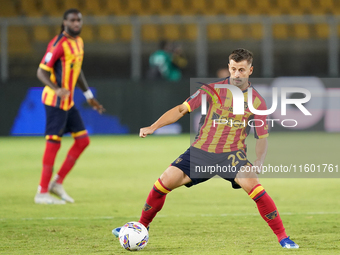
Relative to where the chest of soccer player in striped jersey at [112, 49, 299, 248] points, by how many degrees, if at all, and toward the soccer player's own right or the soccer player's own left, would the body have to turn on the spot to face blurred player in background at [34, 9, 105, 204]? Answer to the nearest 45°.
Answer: approximately 135° to the soccer player's own right

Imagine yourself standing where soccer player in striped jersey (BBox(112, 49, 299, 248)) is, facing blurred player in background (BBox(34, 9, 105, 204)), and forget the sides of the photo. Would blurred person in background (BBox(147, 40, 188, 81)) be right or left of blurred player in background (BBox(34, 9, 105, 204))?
right

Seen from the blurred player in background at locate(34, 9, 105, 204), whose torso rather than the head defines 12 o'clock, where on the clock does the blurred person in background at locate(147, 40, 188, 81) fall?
the blurred person in background at locate(147, 40, 188, 81) is roughly at 8 o'clock from the blurred player in background at locate(34, 9, 105, 204).

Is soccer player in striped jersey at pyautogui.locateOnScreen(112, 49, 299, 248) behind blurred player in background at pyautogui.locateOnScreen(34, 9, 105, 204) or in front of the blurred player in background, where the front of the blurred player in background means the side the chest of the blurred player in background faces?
in front

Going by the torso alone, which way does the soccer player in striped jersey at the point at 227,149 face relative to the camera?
toward the camera

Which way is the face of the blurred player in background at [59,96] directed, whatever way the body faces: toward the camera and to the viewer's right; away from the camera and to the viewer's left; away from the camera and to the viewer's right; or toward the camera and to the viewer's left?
toward the camera and to the viewer's right

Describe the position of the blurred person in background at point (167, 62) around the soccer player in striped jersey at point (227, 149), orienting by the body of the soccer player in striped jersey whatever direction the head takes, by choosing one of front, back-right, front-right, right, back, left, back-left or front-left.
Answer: back

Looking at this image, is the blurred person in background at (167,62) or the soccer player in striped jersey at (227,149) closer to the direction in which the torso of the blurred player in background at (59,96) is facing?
the soccer player in striped jersey

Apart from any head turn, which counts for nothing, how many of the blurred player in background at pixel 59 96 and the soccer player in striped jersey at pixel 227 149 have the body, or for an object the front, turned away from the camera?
0

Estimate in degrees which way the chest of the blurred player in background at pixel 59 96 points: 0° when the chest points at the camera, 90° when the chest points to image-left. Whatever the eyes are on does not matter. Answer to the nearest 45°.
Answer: approximately 315°
